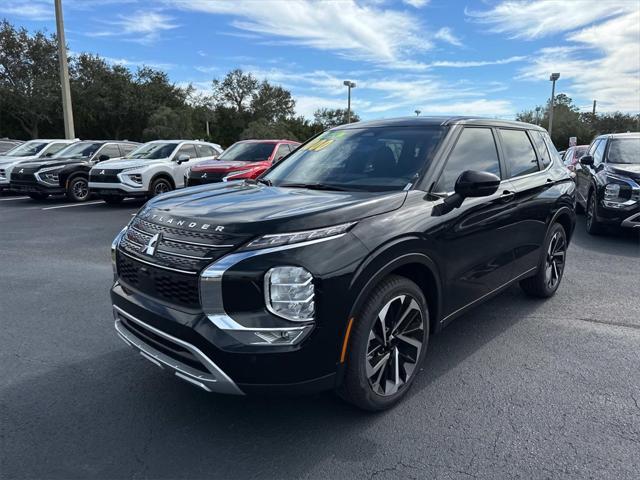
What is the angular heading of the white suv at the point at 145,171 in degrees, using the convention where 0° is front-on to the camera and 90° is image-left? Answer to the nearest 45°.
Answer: approximately 45°

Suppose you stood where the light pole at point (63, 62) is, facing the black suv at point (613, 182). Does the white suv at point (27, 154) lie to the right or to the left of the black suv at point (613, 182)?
right

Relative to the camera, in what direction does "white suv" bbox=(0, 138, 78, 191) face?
facing the viewer and to the left of the viewer

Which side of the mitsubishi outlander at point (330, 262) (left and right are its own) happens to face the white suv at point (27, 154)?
right

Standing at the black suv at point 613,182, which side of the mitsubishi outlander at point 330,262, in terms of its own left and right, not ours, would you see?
back

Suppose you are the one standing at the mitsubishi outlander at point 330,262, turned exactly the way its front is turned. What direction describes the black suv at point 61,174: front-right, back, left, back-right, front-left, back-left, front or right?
right

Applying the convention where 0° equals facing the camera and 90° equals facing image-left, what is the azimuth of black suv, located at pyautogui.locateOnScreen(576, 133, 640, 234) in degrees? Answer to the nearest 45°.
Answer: approximately 315°

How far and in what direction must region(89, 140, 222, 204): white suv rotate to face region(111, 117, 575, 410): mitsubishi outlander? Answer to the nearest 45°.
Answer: approximately 45° to its left

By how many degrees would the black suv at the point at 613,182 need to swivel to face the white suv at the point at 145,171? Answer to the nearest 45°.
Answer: approximately 135° to its right

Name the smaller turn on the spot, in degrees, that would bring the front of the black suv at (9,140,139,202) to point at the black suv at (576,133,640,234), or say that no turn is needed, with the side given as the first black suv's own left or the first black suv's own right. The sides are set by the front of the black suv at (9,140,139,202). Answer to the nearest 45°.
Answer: approximately 90° to the first black suv's own left

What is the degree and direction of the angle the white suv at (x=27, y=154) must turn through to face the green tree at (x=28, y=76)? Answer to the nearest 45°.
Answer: approximately 135° to its right

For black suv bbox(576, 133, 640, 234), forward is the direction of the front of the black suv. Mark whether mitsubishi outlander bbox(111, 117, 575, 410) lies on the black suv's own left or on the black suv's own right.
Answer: on the black suv's own right

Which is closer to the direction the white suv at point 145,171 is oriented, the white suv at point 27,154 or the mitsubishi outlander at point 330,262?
the mitsubishi outlander

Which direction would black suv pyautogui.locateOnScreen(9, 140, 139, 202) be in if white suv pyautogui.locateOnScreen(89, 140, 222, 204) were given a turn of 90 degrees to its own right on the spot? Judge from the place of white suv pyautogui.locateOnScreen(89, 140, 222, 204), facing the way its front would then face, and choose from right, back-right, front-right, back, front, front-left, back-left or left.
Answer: front

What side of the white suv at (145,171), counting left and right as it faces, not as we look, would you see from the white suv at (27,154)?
right

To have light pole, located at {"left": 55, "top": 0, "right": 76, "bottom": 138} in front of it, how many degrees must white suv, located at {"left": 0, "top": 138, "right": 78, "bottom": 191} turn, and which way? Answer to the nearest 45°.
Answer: approximately 135° to its right
